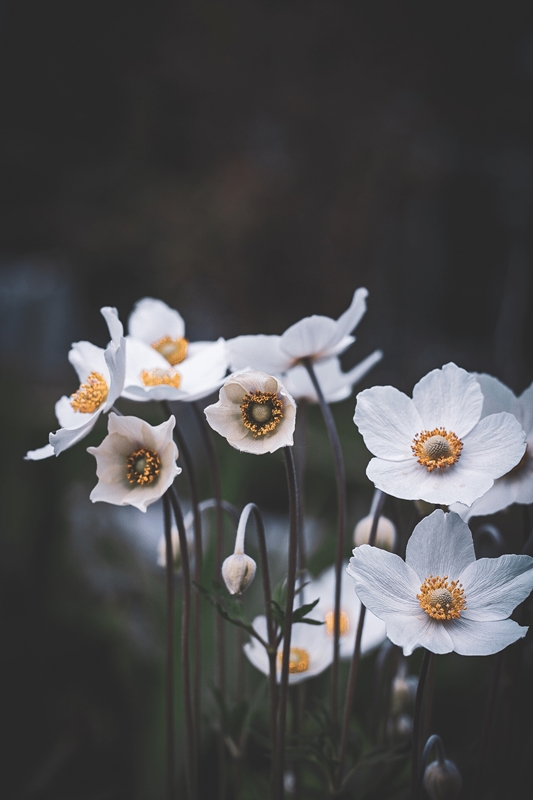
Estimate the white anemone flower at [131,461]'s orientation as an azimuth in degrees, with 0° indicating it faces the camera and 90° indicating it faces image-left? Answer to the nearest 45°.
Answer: approximately 0°

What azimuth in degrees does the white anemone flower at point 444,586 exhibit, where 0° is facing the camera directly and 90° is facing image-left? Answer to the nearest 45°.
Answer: approximately 0°

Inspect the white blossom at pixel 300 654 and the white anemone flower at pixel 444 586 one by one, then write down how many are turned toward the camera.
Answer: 2
